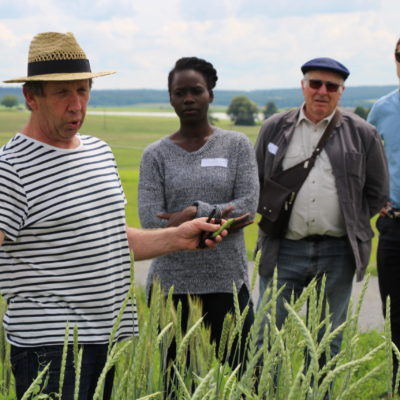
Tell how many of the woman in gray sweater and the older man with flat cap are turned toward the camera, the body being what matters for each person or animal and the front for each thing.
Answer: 2

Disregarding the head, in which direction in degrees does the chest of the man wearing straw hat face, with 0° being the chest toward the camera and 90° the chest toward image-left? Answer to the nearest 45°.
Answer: approximately 315°

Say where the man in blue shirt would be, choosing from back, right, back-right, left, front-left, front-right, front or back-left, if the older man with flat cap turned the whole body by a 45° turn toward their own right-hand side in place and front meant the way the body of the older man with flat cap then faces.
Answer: back

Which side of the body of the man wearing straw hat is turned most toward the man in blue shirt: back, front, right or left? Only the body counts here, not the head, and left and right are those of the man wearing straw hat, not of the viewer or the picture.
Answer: left

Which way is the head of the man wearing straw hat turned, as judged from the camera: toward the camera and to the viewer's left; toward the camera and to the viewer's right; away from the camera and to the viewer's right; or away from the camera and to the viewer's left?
toward the camera and to the viewer's right

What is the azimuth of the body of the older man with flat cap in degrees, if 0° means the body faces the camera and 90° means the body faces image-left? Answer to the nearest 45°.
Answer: approximately 0°

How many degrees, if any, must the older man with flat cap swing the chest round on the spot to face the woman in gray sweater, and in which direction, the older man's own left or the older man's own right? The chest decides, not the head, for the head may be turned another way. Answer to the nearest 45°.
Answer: approximately 45° to the older man's own right

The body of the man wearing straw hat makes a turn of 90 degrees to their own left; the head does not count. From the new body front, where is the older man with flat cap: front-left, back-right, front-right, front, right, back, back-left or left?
front
